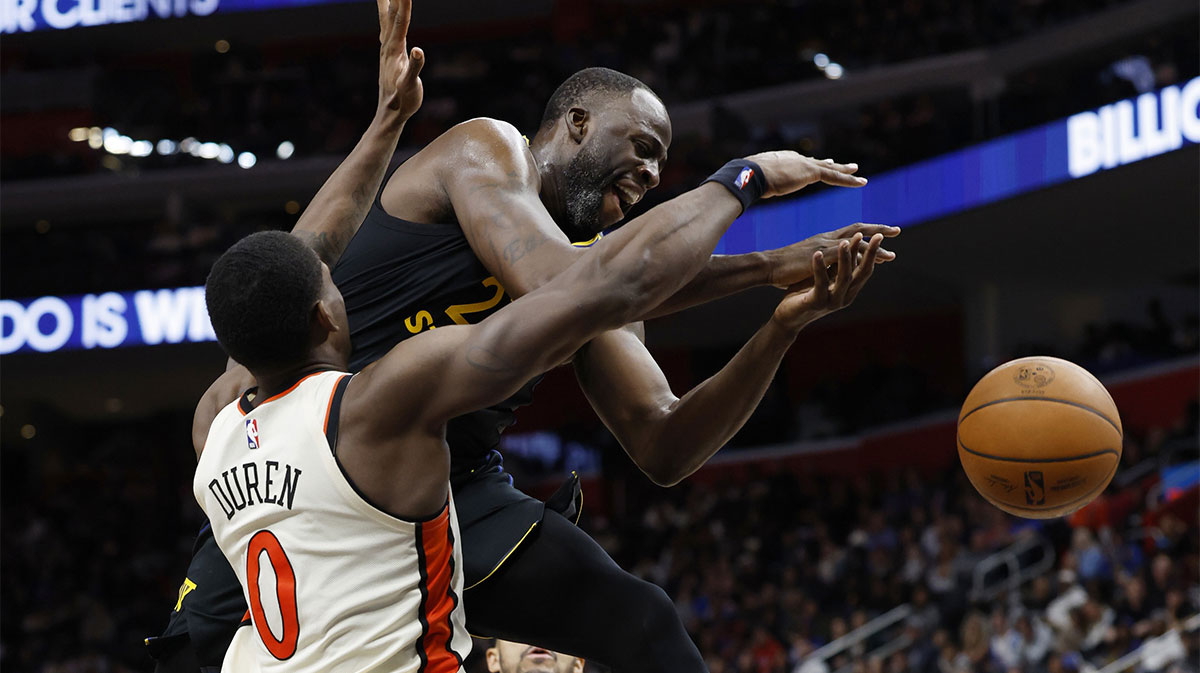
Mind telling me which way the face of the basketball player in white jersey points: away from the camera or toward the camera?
away from the camera

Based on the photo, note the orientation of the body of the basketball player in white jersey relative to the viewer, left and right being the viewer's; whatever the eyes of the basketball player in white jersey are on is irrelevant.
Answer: facing away from the viewer and to the right of the viewer
